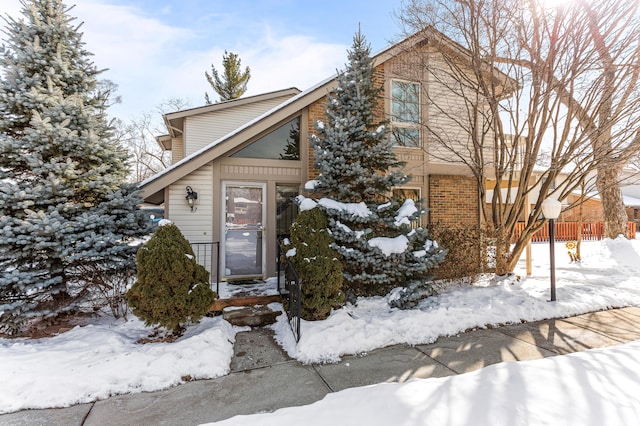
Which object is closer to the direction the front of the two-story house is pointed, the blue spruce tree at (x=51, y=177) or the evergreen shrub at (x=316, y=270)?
the evergreen shrub

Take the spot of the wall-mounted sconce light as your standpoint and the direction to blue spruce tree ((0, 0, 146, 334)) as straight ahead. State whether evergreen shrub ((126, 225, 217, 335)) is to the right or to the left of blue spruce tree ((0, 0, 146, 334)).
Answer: left

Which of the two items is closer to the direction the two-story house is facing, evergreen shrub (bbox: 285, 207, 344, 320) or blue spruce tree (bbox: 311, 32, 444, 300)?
the evergreen shrub

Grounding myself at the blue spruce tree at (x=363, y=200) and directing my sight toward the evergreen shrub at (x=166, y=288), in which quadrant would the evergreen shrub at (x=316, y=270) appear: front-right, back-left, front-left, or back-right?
front-left

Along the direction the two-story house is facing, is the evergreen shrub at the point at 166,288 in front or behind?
in front

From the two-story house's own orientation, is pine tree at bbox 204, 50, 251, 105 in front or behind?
behind

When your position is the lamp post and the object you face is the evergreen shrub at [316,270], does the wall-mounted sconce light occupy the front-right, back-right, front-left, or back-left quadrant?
front-right

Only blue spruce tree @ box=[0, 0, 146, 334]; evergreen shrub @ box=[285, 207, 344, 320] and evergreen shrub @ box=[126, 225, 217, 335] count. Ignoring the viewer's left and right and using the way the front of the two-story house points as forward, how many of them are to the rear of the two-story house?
0

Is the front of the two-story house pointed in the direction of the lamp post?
no

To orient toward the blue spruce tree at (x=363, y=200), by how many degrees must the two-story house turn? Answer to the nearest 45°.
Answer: approximately 45° to its left
